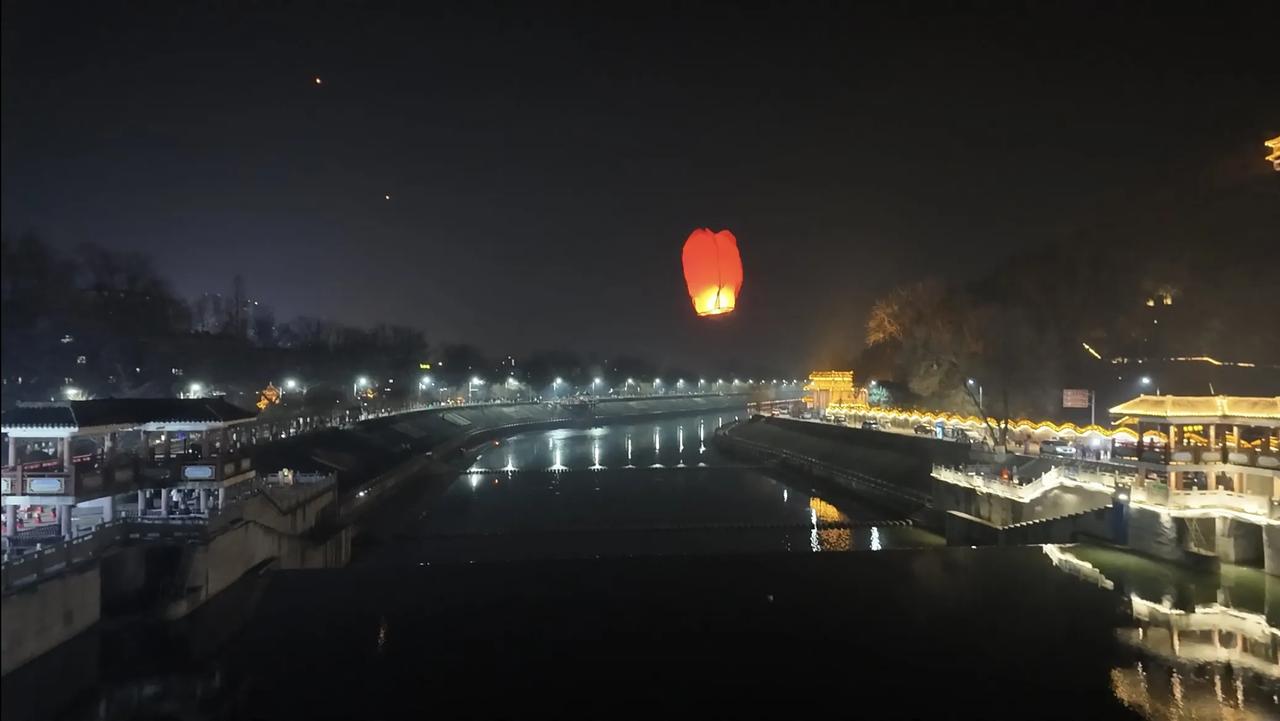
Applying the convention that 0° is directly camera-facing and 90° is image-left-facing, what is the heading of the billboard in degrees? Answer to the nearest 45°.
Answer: approximately 0°

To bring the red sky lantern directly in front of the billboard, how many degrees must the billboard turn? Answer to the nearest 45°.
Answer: approximately 45° to its right

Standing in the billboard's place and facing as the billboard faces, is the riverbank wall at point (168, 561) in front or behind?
in front

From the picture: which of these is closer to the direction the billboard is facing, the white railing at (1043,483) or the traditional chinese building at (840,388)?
the white railing

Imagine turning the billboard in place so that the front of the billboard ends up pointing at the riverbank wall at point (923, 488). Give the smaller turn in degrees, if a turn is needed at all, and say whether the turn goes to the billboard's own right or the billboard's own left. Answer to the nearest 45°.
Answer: approximately 45° to the billboard's own right

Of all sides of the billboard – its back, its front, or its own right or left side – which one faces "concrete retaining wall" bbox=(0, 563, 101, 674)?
front

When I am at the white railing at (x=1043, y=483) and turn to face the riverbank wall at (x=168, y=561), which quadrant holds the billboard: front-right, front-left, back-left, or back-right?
back-right

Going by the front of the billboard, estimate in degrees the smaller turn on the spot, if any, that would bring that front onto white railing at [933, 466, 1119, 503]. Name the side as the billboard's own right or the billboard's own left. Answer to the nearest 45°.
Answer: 0° — it already faces it
